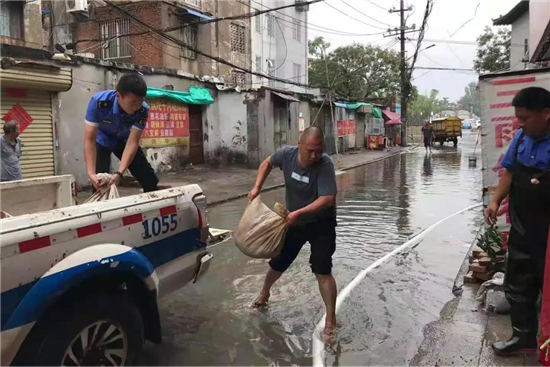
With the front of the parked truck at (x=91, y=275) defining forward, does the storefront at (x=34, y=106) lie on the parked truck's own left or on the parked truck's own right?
on the parked truck's own right

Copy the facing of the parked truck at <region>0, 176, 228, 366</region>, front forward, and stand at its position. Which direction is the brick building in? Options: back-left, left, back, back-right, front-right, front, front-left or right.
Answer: back-right

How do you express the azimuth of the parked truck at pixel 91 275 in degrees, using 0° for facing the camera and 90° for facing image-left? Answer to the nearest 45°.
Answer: approximately 45°

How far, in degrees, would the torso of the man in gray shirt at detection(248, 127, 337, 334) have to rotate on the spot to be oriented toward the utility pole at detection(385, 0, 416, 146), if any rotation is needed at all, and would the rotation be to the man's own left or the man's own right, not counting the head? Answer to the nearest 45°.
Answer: approximately 135° to the man's own right

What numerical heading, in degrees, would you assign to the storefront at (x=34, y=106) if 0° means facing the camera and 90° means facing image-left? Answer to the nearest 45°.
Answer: approximately 315°

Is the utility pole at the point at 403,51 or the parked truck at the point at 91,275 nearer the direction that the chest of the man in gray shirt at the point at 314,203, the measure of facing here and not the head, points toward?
the parked truck
